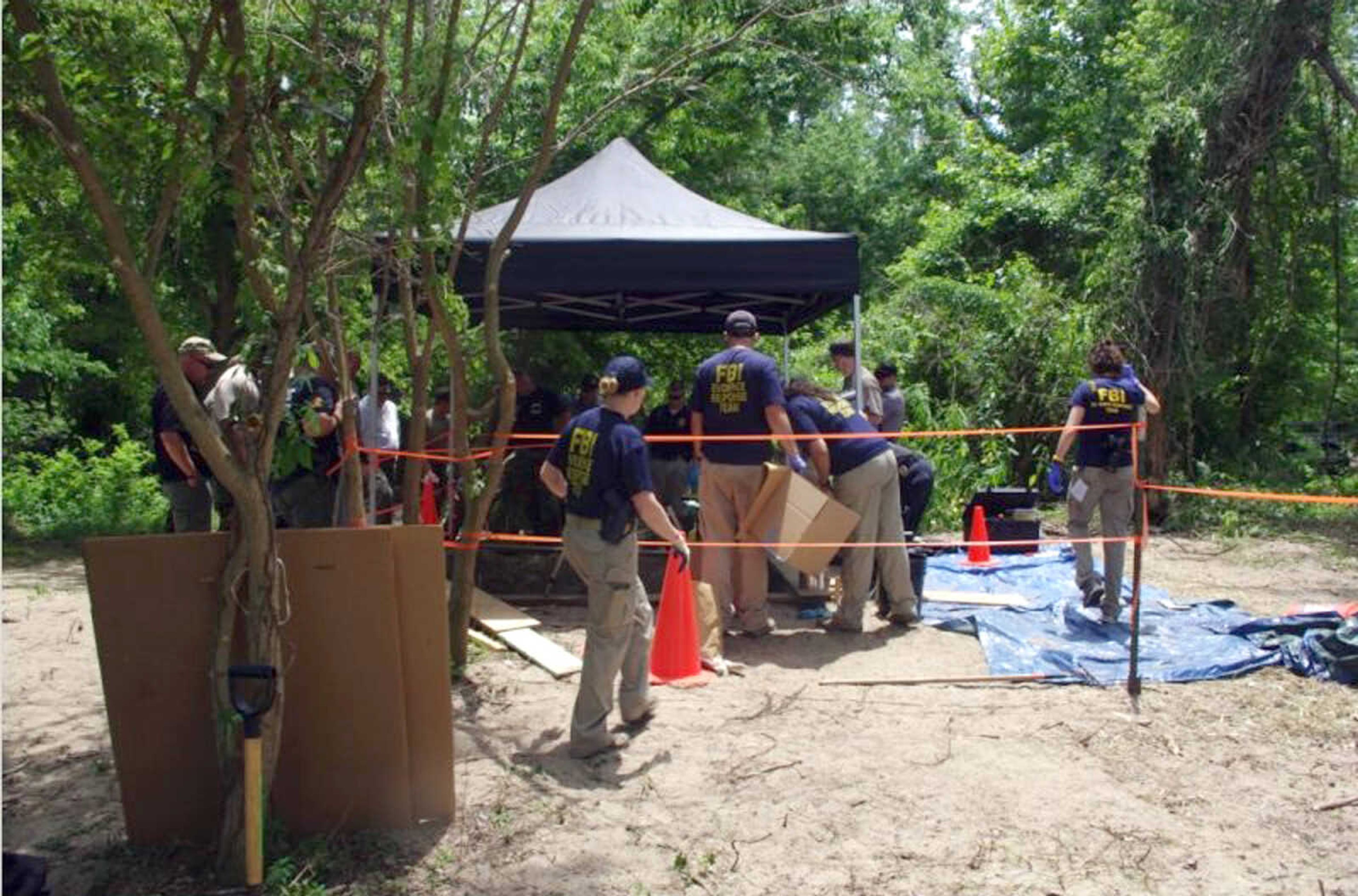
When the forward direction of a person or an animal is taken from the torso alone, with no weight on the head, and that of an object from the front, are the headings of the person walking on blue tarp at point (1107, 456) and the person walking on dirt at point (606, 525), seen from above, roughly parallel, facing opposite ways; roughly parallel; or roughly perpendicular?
roughly parallel

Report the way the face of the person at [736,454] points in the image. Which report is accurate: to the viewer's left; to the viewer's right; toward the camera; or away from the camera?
away from the camera

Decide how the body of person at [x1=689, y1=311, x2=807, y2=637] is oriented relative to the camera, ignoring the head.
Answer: away from the camera

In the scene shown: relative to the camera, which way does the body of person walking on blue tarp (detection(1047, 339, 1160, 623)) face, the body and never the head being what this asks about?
away from the camera

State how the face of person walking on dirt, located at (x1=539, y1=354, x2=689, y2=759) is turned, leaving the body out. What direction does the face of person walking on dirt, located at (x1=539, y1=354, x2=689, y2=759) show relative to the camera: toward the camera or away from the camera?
away from the camera

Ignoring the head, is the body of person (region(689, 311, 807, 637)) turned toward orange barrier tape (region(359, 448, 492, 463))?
no

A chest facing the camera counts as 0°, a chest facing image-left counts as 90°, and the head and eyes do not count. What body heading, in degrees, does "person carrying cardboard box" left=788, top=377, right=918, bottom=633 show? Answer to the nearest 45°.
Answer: approximately 135°

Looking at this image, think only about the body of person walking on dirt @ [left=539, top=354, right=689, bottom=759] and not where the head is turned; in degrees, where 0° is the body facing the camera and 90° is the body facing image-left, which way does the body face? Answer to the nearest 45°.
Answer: approximately 225°

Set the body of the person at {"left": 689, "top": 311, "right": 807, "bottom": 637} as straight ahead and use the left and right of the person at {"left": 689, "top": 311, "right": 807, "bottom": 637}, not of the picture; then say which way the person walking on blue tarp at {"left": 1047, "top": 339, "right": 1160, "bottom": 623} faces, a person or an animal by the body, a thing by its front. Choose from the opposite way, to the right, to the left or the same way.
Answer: the same way

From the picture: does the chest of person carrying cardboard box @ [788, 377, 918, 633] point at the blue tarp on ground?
no

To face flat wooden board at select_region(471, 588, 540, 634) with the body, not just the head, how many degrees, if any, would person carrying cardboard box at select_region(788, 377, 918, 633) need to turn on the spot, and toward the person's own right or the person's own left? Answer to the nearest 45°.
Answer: approximately 45° to the person's own left

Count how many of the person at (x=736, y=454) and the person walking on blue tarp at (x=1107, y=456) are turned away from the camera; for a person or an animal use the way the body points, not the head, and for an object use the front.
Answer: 2

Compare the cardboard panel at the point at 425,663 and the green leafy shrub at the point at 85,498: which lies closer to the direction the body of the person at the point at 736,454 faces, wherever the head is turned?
the green leafy shrub

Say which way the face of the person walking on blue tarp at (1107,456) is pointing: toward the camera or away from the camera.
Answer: away from the camera
